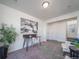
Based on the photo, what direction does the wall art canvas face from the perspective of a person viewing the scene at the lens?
facing the viewer and to the right of the viewer

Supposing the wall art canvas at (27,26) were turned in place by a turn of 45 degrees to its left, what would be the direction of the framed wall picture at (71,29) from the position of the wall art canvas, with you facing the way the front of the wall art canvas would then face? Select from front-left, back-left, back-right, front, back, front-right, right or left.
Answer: front
